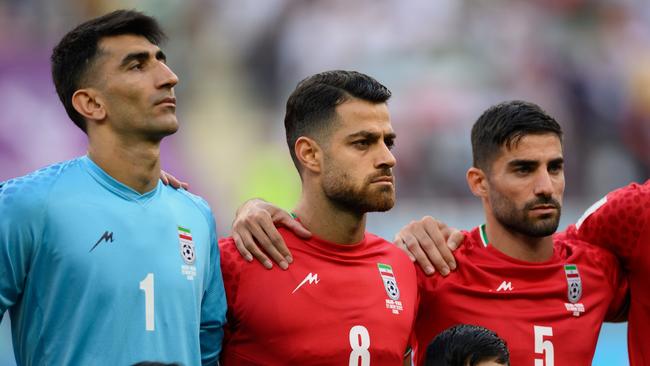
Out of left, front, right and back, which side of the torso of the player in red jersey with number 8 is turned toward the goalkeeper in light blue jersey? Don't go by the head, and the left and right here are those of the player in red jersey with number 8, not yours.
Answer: right

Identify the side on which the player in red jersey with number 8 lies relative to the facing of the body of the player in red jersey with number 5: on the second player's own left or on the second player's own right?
on the second player's own right

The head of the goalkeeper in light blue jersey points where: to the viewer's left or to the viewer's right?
to the viewer's right

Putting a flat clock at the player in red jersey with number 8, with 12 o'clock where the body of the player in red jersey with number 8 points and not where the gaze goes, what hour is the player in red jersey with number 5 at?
The player in red jersey with number 5 is roughly at 10 o'clock from the player in red jersey with number 8.

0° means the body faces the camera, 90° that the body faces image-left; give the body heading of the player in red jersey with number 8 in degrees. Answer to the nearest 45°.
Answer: approximately 315°

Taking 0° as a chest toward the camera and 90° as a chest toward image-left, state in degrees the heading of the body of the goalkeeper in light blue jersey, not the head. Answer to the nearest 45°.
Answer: approximately 315°

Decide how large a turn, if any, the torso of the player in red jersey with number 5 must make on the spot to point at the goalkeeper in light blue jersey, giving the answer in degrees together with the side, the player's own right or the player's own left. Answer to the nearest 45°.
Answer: approximately 90° to the player's own right
